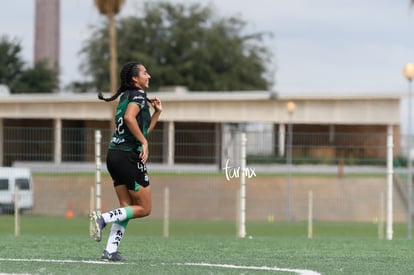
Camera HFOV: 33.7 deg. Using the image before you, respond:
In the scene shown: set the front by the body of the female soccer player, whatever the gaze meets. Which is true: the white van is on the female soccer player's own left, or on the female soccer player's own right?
on the female soccer player's own left

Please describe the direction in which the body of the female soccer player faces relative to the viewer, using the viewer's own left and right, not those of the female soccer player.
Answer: facing to the right of the viewer

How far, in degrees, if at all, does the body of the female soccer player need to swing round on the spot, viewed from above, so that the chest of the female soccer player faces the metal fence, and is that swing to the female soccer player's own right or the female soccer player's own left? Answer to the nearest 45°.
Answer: approximately 90° to the female soccer player's own left

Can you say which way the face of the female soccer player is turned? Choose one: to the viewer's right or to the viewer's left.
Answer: to the viewer's right

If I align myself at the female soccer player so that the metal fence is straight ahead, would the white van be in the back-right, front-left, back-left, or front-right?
front-left

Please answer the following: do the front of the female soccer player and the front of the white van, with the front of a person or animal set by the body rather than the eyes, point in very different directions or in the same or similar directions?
very different directions
